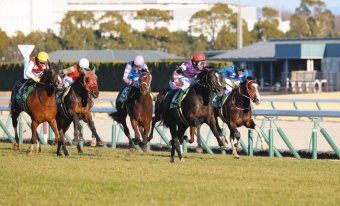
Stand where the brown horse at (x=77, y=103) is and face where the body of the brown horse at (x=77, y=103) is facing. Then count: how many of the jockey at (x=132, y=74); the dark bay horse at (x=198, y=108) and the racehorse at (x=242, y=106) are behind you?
0

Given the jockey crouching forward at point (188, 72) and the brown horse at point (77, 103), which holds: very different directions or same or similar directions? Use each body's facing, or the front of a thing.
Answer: same or similar directions

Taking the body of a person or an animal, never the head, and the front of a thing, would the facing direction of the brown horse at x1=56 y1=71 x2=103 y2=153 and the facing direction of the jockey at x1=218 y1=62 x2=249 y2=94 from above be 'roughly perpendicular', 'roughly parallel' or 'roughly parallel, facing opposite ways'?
roughly parallel

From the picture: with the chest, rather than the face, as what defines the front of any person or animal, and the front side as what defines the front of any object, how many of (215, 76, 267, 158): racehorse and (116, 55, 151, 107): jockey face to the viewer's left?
0

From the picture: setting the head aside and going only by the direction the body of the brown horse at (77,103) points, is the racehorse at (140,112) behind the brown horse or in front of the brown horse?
in front

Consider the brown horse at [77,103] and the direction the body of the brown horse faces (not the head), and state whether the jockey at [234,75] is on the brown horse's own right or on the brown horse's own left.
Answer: on the brown horse's own left

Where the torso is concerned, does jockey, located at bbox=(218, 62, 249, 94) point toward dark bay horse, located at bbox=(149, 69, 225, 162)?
no

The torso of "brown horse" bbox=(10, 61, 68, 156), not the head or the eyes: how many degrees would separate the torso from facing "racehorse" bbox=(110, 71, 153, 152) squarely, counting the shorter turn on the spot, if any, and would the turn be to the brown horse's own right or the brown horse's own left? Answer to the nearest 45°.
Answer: approximately 45° to the brown horse's own left

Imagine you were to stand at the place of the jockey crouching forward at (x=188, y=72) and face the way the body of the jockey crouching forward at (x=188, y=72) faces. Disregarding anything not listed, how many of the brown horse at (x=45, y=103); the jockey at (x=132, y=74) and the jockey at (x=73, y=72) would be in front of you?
0

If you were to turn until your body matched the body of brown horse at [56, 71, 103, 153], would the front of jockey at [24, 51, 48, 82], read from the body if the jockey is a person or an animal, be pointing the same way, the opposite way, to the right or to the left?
the same way

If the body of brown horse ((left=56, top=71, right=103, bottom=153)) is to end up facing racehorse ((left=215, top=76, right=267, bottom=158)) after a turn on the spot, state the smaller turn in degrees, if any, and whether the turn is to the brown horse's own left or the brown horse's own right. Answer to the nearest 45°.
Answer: approximately 45° to the brown horse's own left

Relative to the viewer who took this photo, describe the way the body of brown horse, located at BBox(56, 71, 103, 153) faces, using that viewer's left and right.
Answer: facing the viewer and to the right of the viewer

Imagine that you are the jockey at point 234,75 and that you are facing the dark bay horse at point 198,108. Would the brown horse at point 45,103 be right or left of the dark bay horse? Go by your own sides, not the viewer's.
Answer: right

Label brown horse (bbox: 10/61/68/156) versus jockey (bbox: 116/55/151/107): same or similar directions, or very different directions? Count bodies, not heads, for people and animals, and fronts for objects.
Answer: same or similar directions

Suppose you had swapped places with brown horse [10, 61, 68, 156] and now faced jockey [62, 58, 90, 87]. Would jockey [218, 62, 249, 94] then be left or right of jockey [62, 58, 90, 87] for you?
right

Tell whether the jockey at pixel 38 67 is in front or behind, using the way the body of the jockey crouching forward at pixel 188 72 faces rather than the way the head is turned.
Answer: behind

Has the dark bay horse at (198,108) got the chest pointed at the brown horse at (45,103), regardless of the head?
no

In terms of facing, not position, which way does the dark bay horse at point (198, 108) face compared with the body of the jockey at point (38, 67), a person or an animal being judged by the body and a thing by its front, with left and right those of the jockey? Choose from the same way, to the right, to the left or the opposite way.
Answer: the same way

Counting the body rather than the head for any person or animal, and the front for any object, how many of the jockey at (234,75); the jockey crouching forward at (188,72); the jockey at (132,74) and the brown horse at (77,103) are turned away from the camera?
0
